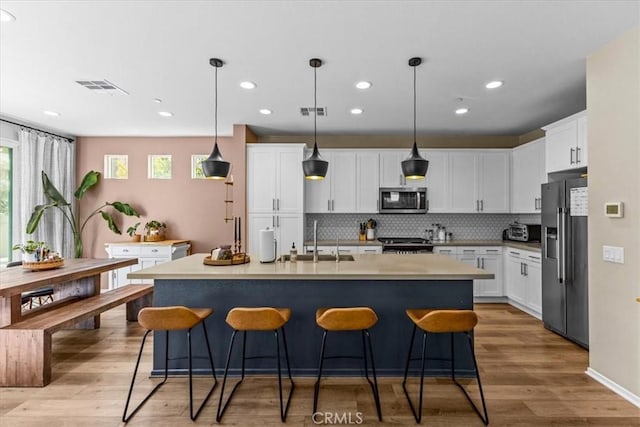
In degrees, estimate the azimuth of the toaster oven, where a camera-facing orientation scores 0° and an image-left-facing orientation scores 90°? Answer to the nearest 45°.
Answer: approximately 45°

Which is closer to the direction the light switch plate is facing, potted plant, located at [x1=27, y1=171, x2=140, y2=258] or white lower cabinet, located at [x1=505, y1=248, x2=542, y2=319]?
the potted plant

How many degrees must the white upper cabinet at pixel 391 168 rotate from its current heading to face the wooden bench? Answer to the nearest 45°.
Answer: approximately 45° to its right

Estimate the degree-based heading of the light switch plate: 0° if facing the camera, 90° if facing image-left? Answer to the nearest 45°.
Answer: approximately 45°
